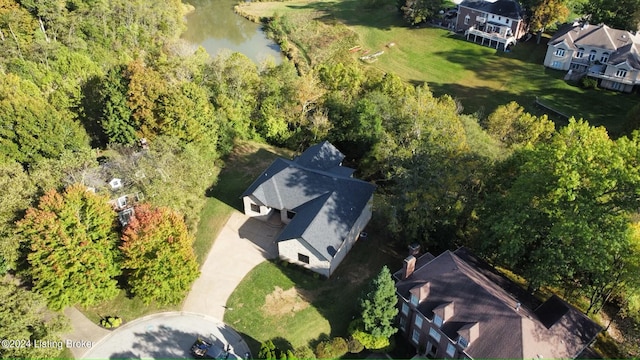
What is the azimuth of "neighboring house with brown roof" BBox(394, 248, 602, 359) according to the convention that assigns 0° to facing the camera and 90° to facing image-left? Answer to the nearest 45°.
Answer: approximately 45°

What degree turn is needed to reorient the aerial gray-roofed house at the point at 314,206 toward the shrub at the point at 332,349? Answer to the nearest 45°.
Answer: approximately 45° to its left

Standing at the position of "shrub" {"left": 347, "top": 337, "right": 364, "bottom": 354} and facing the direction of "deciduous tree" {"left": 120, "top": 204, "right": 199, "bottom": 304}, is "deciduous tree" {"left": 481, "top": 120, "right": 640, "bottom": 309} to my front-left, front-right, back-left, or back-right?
back-right

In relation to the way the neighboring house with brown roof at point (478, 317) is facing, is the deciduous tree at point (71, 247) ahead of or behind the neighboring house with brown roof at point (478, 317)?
ahead

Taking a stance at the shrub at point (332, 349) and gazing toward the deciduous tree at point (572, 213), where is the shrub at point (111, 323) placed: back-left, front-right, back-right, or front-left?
back-left

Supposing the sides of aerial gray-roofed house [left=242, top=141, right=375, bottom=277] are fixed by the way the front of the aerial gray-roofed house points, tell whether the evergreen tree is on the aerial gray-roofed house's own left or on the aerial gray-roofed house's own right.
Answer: on the aerial gray-roofed house's own left

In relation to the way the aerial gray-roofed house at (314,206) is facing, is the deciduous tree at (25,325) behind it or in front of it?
in front

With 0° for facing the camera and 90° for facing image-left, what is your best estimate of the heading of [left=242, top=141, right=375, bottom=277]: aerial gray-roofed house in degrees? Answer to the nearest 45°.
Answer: approximately 45°
